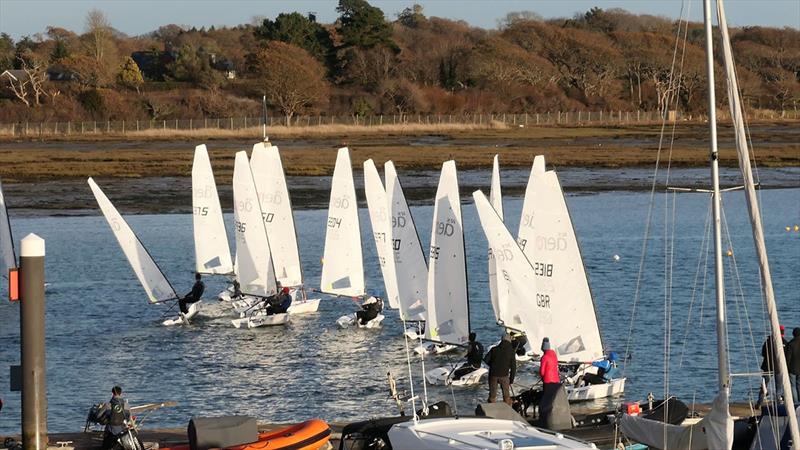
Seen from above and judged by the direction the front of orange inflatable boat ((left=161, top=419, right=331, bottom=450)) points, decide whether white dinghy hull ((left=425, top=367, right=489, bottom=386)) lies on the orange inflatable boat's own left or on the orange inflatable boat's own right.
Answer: on the orange inflatable boat's own left

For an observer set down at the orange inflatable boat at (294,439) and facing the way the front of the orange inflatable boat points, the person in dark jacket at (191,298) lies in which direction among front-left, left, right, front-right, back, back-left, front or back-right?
left

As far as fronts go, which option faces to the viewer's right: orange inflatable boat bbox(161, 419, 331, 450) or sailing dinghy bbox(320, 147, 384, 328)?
the orange inflatable boat

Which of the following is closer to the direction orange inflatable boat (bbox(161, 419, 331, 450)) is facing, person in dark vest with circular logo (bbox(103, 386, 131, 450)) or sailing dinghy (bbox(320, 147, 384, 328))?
the sailing dinghy

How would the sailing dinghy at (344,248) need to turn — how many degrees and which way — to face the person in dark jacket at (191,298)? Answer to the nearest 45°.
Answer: approximately 45° to its right

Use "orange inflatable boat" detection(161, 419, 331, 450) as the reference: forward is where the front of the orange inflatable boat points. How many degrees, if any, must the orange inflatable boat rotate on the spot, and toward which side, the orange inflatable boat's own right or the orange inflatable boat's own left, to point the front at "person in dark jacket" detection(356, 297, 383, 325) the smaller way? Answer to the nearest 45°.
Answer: approximately 90° to the orange inflatable boat's own left

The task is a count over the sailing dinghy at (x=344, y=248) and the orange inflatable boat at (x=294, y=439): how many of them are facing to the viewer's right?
1

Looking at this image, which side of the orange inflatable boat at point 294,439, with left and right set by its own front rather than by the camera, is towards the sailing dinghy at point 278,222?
left

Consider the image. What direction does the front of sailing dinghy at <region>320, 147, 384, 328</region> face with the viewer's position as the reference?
facing the viewer and to the left of the viewer

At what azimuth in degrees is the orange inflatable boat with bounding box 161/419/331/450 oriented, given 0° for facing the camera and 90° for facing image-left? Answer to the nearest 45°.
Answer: approximately 270°

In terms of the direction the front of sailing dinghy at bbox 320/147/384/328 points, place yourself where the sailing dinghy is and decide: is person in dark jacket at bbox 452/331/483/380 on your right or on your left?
on your left

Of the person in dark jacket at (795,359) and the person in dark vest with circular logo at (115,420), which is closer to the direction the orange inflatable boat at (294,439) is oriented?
the person in dark jacket

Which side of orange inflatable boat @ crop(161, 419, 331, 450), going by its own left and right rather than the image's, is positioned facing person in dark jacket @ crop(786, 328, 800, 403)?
front

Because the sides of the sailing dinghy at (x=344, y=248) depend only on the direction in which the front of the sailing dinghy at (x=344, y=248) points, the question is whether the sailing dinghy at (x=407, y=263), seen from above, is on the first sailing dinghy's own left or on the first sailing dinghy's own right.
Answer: on the first sailing dinghy's own left

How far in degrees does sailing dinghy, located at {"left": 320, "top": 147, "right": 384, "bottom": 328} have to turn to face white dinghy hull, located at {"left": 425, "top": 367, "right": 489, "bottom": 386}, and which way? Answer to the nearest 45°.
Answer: approximately 45° to its left
